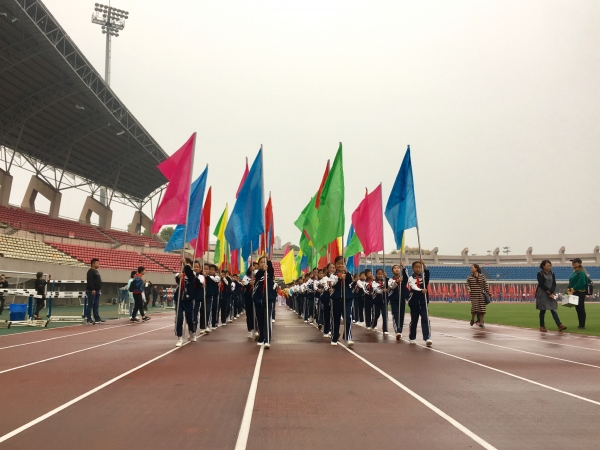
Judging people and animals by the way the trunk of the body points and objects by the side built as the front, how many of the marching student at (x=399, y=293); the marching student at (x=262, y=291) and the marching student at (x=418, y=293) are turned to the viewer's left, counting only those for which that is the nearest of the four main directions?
0

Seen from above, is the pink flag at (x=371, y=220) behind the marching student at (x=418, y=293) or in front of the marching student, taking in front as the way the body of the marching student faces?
behind

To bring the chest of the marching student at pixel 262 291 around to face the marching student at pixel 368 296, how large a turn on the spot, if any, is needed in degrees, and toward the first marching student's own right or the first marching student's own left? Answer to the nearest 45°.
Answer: approximately 135° to the first marching student's own left

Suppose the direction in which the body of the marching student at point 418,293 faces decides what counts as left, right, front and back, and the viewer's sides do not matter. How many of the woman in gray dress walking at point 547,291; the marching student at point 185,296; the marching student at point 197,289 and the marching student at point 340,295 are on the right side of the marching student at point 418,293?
3

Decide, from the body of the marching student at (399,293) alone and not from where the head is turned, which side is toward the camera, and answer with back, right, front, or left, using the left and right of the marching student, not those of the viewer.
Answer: front

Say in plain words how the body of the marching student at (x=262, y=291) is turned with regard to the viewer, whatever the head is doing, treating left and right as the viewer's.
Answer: facing the viewer

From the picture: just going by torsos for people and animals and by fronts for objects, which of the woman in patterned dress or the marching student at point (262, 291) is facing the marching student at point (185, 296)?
the woman in patterned dress
